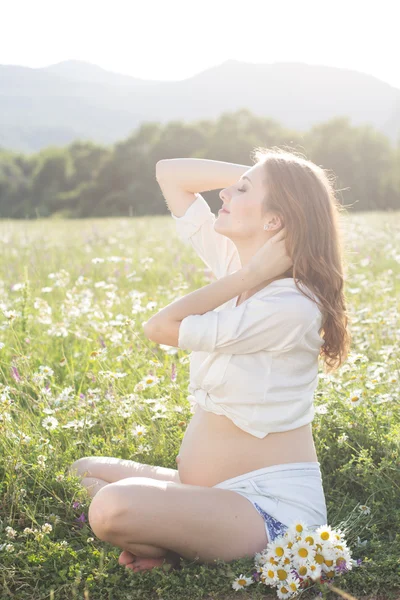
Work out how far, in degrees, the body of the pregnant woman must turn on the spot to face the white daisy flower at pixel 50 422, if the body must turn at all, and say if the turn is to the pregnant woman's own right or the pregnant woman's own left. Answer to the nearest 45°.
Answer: approximately 45° to the pregnant woman's own right

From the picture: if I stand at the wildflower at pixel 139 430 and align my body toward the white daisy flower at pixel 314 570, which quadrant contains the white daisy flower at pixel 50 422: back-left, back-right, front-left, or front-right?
back-right

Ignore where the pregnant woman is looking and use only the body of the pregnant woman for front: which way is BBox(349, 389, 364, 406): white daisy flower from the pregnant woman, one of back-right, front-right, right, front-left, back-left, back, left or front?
back-right

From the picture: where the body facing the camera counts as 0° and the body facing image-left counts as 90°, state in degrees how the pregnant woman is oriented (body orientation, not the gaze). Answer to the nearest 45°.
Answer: approximately 90°

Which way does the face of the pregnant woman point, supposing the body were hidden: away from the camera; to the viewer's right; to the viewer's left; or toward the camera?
to the viewer's left

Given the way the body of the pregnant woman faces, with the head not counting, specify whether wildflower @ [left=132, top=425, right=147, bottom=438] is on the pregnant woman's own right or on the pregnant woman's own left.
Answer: on the pregnant woman's own right
